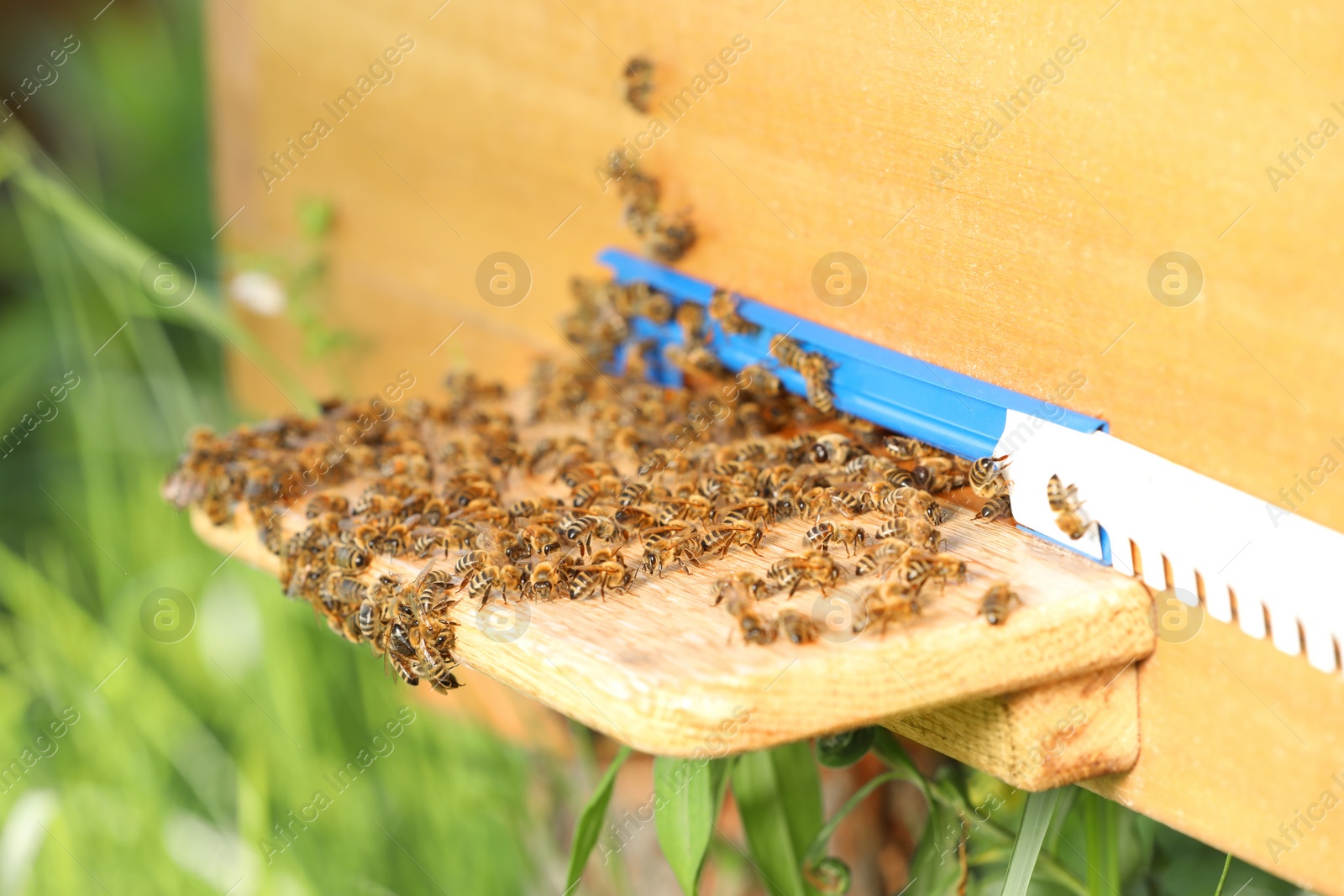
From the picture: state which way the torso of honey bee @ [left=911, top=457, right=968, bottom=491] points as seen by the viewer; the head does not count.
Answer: to the viewer's left

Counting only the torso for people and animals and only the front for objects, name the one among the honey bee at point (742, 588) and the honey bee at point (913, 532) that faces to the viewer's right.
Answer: the honey bee at point (913, 532)

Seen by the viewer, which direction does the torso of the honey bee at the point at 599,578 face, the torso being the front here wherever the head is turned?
to the viewer's right

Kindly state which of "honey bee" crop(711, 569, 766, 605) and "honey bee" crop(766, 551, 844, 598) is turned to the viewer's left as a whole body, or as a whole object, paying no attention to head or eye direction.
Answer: "honey bee" crop(711, 569, 766, 605)

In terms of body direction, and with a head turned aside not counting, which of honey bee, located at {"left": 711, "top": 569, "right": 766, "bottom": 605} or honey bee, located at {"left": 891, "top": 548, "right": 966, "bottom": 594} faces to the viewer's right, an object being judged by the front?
honey bee, located at {"left": 891, "top": 548, "right": 966, "bottom": 594}

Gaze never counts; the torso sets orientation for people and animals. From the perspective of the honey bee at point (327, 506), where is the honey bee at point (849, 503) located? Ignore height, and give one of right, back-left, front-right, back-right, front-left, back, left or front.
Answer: front-right
